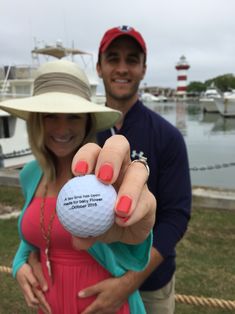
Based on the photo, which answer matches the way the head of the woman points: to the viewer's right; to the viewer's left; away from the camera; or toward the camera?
toward the camera

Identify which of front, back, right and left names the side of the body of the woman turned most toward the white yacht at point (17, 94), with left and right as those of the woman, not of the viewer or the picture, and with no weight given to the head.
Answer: back

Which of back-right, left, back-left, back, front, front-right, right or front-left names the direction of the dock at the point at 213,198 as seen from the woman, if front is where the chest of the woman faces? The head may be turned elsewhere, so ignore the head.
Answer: back-left

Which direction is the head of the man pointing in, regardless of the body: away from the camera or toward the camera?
toward the camera

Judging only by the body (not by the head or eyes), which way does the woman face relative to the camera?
toward the camera

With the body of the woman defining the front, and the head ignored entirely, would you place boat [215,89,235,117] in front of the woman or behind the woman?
behind
